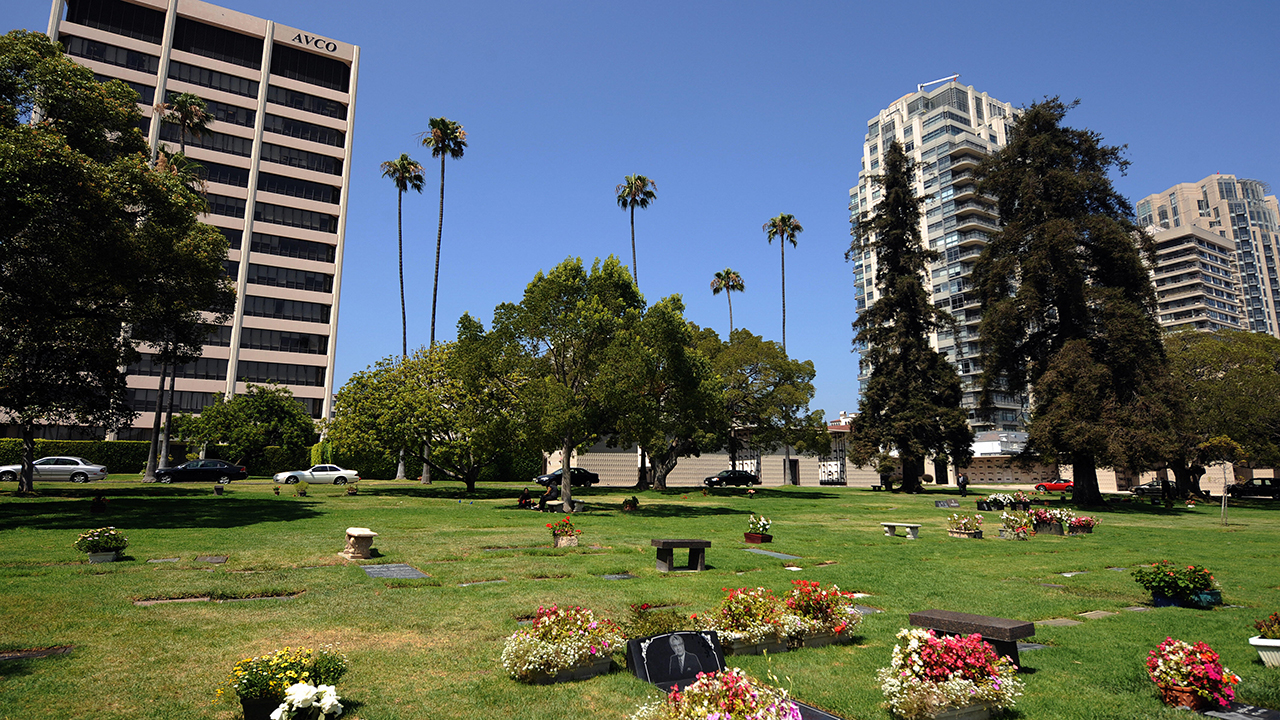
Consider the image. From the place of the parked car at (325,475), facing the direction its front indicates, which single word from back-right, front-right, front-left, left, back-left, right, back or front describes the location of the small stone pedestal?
left

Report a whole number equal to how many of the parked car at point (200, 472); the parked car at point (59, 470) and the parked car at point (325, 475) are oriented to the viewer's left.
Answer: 3

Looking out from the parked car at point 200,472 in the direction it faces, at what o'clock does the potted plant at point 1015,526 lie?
The potted plant is roughly at 8 o'clock from the parked car.

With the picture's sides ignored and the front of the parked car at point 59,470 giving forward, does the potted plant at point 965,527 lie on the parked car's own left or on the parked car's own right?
on the parked car's own left

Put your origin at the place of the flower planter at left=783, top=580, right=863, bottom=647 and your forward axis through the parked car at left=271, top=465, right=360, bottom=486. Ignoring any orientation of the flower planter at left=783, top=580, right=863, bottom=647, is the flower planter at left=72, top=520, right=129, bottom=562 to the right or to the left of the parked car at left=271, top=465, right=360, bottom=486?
left

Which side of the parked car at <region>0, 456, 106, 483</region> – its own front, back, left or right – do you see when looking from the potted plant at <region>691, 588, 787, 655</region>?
left

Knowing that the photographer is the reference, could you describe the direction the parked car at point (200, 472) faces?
facing to the left of the viewer

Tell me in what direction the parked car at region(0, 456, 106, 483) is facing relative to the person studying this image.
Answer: facing to the left of the viewer

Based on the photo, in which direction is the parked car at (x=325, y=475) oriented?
to the viewer's left

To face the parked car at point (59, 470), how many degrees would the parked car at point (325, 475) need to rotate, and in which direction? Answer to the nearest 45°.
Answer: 0° — it already faces it

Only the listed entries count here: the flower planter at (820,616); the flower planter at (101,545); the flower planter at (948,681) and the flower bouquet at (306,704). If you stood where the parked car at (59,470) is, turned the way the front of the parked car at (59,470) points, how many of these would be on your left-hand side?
4

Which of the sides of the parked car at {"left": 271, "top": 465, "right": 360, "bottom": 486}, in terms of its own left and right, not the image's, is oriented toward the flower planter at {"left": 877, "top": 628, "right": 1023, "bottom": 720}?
left

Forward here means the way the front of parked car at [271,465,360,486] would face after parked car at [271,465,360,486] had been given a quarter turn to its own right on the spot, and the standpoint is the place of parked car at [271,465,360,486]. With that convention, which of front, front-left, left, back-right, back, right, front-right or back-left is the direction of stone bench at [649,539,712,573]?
back

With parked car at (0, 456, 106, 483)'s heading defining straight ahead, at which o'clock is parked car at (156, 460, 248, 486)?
parked car at (156, 460, 248, 486) is roughly at 6 o'clock from parked car at (0, 456, 106, 483).
